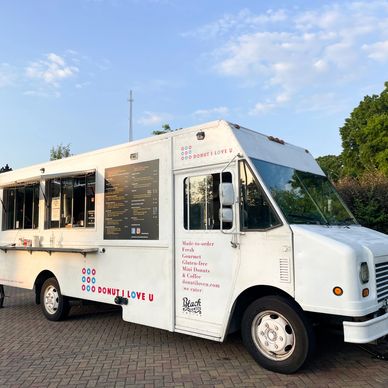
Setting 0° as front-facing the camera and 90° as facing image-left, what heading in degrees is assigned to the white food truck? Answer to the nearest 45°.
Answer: approximately 315°

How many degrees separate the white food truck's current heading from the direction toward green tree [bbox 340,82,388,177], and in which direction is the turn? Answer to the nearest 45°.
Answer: approximately 90° to its left

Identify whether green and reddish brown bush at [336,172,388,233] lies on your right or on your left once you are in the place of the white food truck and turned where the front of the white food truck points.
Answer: on your left
